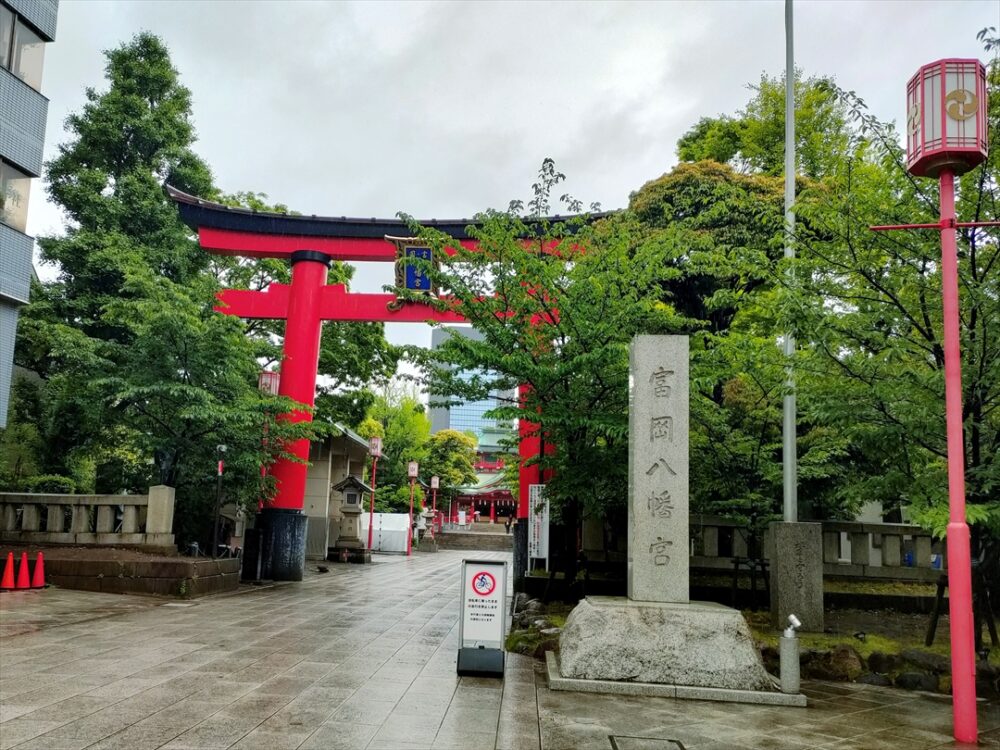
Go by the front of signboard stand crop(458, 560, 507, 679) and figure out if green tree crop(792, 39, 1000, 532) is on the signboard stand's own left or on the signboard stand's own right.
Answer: on the signboard stand's own left

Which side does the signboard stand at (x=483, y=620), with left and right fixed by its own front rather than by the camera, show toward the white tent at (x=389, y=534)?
back

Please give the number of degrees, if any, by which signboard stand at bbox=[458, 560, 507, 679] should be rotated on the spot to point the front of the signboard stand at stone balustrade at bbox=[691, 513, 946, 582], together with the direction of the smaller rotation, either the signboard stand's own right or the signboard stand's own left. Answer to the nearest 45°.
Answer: approximately 135° to the signboard stand's own left

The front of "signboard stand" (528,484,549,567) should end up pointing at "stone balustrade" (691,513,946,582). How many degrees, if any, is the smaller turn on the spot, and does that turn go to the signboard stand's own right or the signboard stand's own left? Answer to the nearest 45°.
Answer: approximately 90° to the signboard stand's own left

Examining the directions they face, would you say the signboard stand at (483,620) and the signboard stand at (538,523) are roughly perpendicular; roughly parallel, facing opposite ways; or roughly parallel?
roughly parallel

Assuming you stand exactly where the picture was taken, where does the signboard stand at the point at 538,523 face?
facing the viewer

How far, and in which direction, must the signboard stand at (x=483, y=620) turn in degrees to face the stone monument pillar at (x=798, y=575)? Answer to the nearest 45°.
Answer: approximately 135° to its left

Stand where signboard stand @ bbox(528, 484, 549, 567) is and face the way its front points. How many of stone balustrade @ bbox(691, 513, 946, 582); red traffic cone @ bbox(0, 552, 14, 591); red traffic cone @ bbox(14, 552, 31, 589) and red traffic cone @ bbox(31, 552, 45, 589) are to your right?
3
